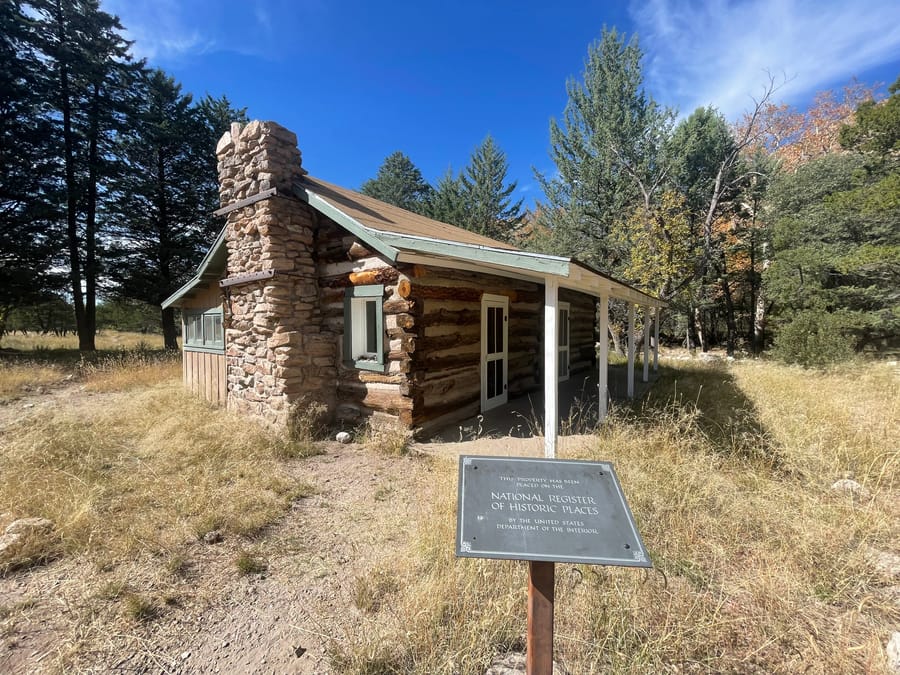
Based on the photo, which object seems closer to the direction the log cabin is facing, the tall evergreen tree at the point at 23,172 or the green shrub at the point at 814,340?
the green shrub

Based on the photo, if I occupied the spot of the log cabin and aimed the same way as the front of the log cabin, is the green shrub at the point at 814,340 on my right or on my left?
on my left

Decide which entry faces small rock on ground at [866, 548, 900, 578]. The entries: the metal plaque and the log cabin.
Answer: the log cabin

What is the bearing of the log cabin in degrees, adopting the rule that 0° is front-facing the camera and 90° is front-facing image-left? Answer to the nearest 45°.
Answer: approximately 315°

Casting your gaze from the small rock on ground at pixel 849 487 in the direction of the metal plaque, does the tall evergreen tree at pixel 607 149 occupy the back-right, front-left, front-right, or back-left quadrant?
back-right

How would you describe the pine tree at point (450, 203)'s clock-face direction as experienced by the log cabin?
The pine tree is roughly at 8 o'clock from the log cabin.

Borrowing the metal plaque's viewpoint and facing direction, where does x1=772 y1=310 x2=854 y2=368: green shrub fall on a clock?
The green shrub is roughly at 7 o'clock from the metal plaque.

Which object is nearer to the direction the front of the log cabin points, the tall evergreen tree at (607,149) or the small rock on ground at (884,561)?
the small rock on ground

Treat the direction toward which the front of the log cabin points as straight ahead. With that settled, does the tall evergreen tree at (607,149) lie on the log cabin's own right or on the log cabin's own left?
on the log cabin's own left

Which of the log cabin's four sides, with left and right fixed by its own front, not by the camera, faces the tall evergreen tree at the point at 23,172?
back

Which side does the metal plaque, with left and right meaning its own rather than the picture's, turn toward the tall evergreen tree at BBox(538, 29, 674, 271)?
back

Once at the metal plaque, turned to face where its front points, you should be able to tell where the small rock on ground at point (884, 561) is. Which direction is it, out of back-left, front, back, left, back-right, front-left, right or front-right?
back-left
